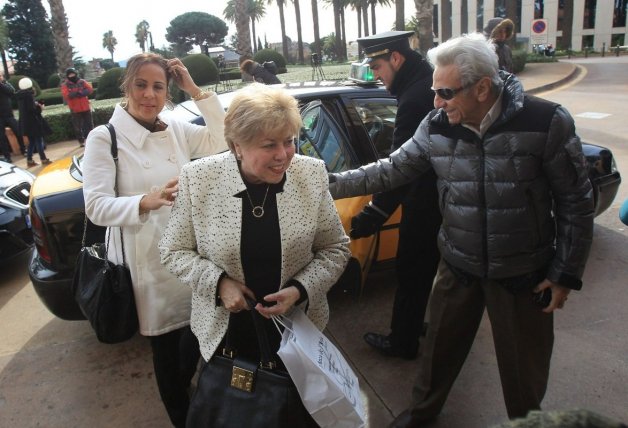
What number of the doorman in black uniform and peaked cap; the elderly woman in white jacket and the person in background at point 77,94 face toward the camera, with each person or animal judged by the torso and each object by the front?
2

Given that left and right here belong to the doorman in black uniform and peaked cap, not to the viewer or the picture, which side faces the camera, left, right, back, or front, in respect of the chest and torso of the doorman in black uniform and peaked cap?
left

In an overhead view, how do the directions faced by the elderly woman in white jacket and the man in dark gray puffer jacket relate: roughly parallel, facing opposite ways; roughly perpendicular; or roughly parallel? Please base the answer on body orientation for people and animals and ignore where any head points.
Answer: roughly perpendicular

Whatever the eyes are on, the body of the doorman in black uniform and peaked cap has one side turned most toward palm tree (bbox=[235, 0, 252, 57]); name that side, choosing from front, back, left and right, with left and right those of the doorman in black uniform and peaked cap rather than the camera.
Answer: right

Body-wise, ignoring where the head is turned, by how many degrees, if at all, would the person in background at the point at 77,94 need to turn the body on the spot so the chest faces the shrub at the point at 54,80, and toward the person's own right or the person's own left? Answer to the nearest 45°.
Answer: approximately 180°

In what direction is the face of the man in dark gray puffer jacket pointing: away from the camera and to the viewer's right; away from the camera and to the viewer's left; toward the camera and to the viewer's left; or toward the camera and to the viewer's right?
toward the camera and to the viewer's left

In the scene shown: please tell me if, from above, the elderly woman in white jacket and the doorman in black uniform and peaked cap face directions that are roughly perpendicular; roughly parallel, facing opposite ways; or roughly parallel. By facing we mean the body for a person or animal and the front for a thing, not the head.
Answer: roughly perpendicular

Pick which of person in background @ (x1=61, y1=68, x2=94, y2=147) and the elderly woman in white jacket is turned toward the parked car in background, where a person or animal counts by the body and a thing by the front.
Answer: the person in background

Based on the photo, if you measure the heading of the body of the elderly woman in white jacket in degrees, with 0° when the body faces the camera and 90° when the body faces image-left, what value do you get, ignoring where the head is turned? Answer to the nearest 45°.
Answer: approximately 0°

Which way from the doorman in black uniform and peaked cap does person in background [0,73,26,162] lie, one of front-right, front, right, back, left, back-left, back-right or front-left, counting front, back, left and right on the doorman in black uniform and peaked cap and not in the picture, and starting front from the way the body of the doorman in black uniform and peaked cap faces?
front-right

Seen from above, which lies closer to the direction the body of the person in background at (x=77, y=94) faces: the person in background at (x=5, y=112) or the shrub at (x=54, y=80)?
the person in background

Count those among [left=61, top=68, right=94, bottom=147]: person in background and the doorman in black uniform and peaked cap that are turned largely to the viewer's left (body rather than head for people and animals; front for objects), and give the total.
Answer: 1

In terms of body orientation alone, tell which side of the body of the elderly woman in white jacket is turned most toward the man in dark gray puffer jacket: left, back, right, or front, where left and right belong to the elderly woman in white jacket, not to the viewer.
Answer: left

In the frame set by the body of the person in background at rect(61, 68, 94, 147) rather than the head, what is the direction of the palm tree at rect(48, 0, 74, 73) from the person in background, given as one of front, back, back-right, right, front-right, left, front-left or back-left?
back

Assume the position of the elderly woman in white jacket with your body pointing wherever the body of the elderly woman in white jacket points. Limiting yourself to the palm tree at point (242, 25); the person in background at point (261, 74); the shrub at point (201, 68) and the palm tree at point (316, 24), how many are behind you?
4
